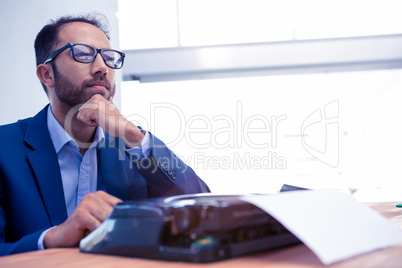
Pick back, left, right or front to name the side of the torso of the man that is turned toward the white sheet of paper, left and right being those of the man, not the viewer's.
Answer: front

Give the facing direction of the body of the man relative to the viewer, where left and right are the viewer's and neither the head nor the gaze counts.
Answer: facing the viewer and to the right of the viewer

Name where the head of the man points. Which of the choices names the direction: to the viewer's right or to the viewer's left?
to the viewer's right

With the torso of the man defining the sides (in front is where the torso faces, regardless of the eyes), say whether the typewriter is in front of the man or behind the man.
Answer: in front
